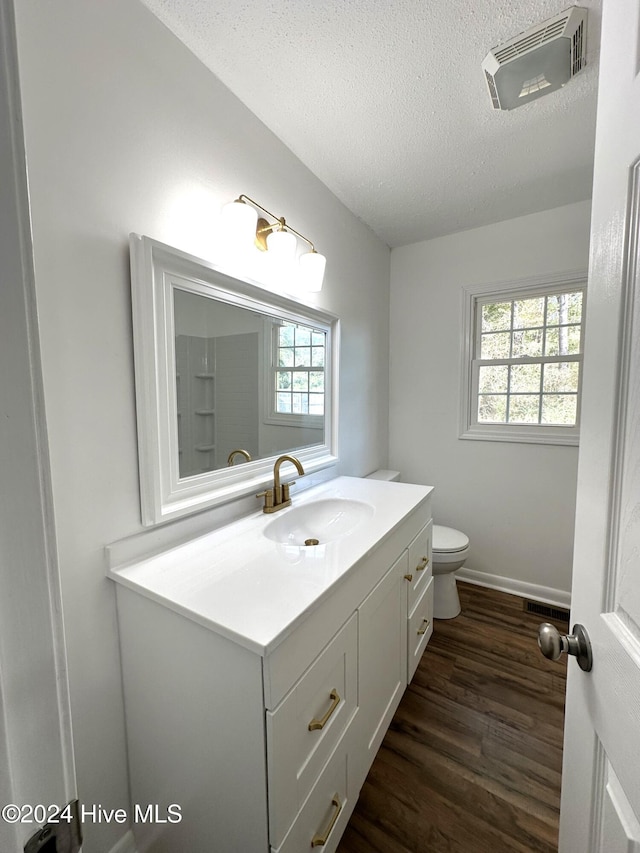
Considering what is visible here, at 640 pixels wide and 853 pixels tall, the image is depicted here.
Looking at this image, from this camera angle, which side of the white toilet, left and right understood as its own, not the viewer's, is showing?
right

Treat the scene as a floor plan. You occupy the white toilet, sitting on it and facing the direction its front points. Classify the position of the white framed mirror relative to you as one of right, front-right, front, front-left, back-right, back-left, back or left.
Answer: back-right

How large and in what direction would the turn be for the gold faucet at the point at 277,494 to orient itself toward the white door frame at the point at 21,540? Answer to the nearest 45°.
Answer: approximately 45° to its right

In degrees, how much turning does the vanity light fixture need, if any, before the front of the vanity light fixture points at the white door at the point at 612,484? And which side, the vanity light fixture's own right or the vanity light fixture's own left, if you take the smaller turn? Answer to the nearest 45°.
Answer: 0° — it already faces it

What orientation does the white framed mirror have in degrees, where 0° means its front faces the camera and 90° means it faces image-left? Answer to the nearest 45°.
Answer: approximately 315°

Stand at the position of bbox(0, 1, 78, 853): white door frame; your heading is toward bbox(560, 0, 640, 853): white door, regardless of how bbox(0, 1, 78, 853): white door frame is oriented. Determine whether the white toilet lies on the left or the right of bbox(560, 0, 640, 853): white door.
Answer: left

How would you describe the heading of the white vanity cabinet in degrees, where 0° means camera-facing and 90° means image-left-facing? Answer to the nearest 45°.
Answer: approximately 315°

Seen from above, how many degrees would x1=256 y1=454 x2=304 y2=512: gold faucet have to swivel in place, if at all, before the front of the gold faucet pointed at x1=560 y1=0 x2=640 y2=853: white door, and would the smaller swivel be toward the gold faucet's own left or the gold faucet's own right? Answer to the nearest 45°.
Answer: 0° — it already faces it
